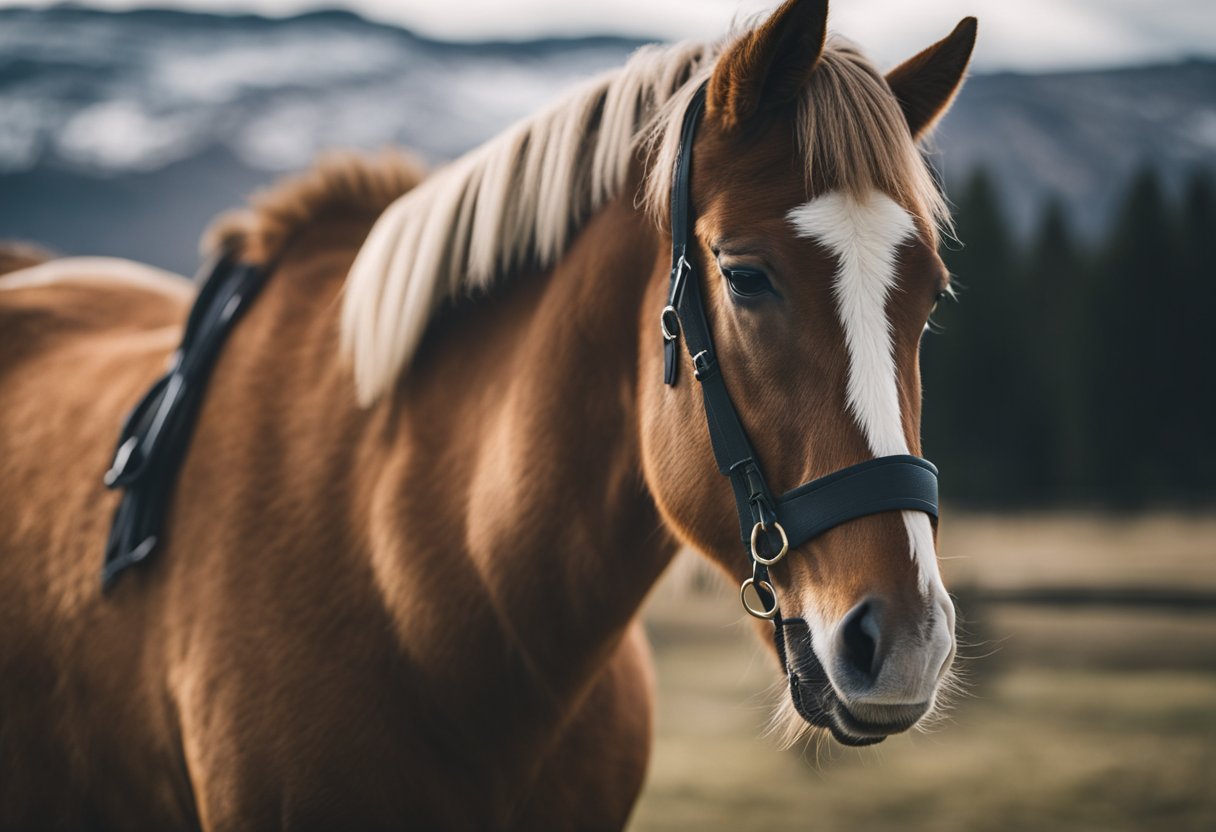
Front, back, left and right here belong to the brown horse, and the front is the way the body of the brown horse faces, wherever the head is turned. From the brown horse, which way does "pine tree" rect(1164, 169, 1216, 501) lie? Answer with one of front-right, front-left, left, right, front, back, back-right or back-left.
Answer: left

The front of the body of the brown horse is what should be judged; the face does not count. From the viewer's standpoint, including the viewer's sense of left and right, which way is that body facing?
facing the viewer and to the right of the viewer

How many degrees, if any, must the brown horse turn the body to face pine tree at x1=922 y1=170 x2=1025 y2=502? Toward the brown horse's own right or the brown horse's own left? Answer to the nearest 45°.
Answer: approximately 90° to the brown horse's own left

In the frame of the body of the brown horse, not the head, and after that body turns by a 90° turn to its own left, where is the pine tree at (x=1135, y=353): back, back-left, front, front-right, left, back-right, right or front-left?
front

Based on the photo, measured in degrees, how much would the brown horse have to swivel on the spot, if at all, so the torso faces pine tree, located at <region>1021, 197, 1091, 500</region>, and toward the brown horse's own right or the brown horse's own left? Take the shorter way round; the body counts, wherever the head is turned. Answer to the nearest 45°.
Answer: approximately 90° to the brown horse's own left
